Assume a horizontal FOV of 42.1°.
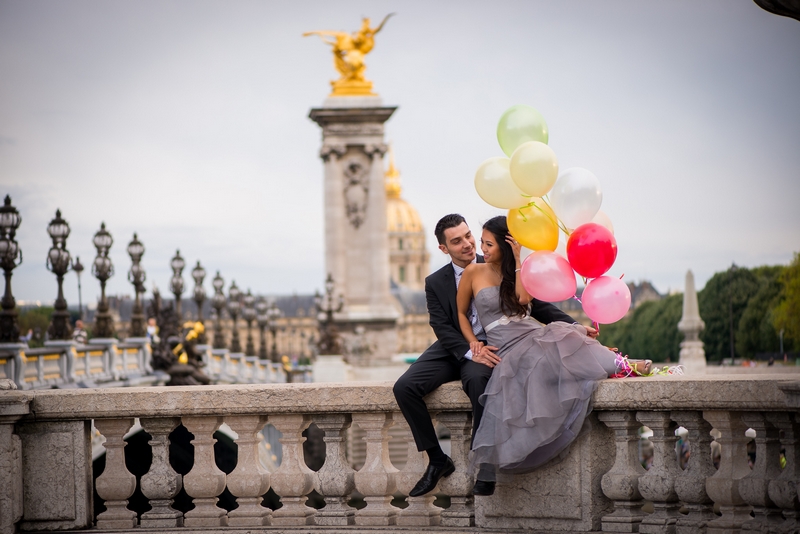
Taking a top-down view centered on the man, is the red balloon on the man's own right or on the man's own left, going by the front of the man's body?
on the man's own left

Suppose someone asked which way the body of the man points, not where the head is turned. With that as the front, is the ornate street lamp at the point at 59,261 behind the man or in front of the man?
behind

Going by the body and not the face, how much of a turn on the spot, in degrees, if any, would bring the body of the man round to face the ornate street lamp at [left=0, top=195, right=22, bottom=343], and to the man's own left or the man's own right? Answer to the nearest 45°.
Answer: approximately 135° to the man's own right

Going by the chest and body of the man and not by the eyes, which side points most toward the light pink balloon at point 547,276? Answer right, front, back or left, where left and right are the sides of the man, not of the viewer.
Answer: left

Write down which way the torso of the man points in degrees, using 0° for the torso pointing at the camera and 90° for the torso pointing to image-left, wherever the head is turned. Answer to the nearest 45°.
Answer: approximately 0°

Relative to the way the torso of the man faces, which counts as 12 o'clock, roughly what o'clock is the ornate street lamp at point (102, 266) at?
The ornate street lamp is roughly at 5 o'clock from the man.

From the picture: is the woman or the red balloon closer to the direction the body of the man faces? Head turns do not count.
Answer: the woman
